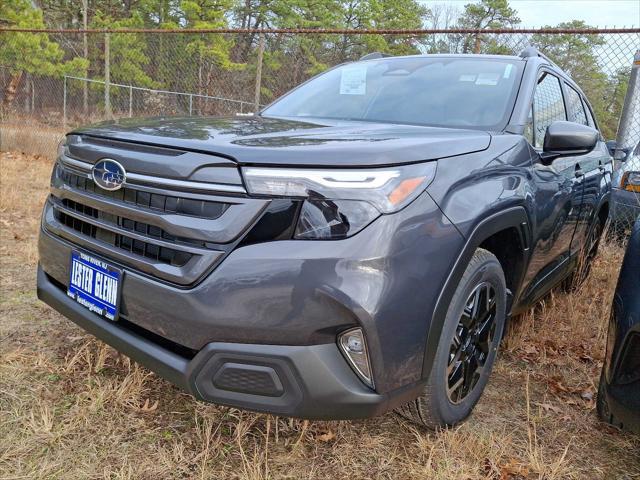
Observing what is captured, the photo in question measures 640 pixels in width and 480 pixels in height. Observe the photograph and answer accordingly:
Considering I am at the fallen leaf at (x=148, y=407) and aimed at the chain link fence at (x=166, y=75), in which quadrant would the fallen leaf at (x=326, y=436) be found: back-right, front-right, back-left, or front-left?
back-right

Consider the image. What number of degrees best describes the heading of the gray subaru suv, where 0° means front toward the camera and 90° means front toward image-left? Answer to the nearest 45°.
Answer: approximately 45°

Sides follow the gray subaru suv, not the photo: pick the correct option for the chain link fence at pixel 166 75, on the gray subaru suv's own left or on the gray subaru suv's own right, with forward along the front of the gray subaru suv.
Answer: on the gray subaru suv's own right
